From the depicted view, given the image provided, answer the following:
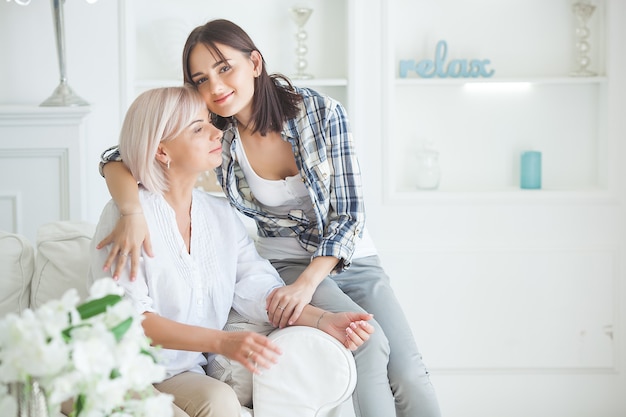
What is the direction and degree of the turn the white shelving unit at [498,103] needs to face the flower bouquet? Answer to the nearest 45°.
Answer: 0° — it already faces it

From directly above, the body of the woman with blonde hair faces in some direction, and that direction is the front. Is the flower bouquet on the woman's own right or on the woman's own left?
on the woman's own right

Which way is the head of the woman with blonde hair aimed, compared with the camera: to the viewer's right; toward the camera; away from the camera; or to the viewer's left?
to the viewer's right

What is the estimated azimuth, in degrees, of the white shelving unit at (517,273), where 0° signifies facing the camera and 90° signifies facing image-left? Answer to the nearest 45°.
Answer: approximately 0°

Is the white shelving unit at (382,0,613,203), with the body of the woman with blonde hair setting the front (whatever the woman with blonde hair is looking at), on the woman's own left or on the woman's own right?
on the woman's own left

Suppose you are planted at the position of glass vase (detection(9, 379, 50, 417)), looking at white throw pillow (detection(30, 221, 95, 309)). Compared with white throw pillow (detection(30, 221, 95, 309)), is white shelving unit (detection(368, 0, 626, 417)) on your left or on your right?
right

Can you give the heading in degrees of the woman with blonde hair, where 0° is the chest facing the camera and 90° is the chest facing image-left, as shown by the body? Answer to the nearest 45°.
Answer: approximately 315°

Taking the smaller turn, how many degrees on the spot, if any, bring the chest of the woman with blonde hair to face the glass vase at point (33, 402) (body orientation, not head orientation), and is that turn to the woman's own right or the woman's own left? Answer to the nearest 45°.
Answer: approximately 45° to the woman's own right

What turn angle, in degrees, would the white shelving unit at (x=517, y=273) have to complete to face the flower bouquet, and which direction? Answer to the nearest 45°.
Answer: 0° — it already faces it

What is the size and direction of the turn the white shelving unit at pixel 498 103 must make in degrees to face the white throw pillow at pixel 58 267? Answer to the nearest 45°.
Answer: approximately 45° to its right
